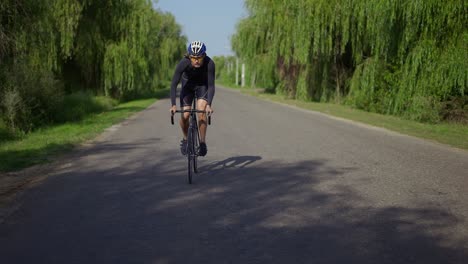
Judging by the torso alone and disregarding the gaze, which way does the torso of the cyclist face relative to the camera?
toward the camera

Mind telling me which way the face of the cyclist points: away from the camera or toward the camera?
toward the camera

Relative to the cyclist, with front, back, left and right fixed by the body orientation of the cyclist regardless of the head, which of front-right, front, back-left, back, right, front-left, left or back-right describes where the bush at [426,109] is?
back-left

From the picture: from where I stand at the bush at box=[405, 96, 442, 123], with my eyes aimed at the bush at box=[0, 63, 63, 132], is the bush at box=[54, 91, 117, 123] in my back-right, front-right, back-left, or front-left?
front-right

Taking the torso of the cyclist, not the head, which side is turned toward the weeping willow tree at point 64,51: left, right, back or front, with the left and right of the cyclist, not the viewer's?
back

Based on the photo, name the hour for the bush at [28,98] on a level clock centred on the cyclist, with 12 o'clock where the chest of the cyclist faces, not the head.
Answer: The bush is roughly at 5 o'clock from the cyclist.
